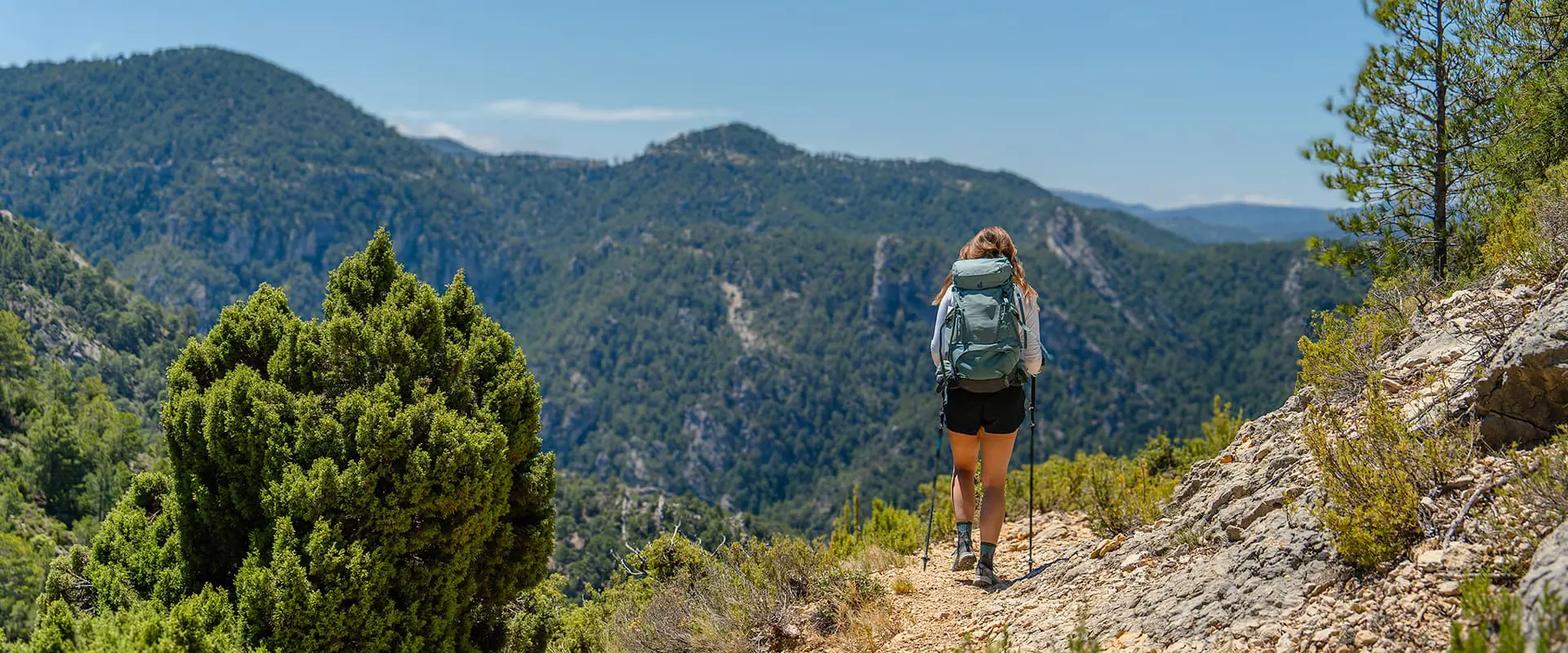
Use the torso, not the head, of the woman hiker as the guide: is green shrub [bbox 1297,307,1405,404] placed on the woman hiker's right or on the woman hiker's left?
on the woman hiker's right

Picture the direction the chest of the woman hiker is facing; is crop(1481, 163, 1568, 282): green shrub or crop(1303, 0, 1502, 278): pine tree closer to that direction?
the pine tree

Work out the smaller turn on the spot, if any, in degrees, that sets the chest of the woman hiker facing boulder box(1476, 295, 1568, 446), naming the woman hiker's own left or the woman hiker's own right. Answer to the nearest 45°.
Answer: approximately 135° to the woman hiker's own right

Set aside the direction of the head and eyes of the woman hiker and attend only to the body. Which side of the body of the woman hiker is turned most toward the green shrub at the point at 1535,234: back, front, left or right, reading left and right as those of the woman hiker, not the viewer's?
right

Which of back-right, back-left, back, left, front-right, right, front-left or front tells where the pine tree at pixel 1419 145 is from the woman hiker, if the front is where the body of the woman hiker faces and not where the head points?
front-right

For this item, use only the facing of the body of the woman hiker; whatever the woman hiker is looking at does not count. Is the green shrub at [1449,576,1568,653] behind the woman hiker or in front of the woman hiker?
behind

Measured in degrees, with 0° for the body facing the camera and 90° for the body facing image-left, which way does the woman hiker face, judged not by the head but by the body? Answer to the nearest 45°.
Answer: approximately 180°

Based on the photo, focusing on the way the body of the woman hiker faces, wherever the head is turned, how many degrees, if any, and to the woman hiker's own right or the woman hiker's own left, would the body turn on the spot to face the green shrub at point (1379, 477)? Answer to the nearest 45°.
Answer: approximately 135° to the woman hiker's own right

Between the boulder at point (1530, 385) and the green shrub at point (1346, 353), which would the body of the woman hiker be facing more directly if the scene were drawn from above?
the green shrub

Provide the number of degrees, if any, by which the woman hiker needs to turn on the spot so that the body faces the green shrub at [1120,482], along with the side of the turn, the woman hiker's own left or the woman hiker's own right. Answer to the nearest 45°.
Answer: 0° — they already face it
